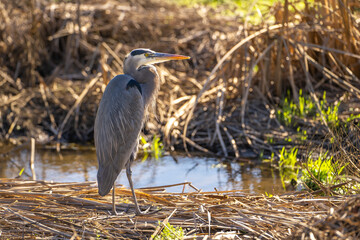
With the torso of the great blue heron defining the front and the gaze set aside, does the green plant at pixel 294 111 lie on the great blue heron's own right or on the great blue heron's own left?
on the great blue heron's own left

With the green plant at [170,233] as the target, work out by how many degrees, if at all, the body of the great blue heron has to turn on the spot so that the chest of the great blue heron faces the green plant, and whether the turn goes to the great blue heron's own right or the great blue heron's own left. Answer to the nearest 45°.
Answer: approximately 90° to the great blue heron's own right

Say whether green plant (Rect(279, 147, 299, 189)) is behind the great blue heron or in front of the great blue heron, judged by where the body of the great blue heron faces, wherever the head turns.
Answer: in front

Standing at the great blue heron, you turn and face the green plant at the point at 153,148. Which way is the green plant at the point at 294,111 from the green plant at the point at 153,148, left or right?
right

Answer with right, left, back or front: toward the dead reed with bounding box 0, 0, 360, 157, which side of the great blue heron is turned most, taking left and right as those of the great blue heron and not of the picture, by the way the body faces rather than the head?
left

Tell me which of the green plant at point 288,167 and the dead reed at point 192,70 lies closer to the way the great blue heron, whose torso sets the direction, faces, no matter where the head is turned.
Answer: the green plant

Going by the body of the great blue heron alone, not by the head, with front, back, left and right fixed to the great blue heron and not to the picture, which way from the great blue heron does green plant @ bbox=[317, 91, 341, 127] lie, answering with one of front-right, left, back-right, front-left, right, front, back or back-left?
front-left

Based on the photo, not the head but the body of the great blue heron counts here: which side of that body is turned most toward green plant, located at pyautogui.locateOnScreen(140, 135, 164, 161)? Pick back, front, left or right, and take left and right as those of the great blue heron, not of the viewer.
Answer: left

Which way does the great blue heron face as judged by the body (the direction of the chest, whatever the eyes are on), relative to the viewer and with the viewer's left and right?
facing to the right of the viewer
